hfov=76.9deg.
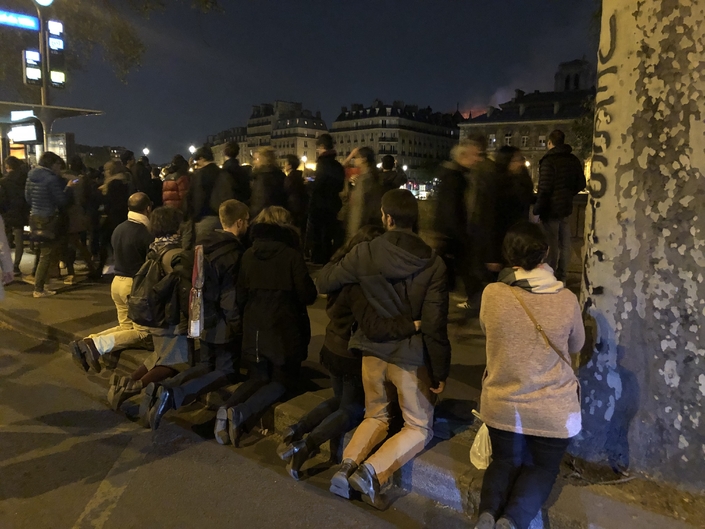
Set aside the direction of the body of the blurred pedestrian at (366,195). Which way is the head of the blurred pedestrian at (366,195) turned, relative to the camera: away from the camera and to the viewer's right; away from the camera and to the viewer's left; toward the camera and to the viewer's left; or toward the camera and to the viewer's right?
toward the camera and to the viewer's left

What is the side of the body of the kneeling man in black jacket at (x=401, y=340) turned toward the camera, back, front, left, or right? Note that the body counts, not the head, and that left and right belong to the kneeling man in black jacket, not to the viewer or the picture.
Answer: back

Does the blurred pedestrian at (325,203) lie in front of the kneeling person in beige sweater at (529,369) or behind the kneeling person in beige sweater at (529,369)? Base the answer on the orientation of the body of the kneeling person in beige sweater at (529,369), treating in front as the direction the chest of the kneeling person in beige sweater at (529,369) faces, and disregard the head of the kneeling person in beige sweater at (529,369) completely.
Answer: in front

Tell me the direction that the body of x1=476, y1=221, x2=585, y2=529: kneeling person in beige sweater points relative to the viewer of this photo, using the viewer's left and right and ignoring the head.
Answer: facing away from the viewer

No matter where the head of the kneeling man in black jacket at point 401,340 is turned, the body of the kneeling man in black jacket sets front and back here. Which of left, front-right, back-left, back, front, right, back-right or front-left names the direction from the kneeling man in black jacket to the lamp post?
front-left

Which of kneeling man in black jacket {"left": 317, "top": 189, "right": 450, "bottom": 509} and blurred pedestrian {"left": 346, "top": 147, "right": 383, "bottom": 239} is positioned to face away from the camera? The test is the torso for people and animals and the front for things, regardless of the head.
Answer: the kneeling man in black jacket

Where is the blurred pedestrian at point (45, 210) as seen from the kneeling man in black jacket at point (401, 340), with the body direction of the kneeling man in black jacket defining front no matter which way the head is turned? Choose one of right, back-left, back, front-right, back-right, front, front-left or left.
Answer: front-left

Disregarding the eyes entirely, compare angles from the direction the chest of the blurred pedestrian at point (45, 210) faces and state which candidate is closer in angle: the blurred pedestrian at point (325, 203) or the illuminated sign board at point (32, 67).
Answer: the blurred pedestrian

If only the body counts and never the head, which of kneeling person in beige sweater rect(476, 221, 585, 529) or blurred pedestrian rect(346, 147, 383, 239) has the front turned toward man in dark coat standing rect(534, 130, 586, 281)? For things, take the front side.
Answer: kneeling person in beige sweater rect(476, 221, 585, 529)

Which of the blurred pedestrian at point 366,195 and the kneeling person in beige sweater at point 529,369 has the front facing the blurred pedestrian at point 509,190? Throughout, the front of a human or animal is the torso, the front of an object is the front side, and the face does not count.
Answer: the kneeling person in beige sweater at point 529,369
